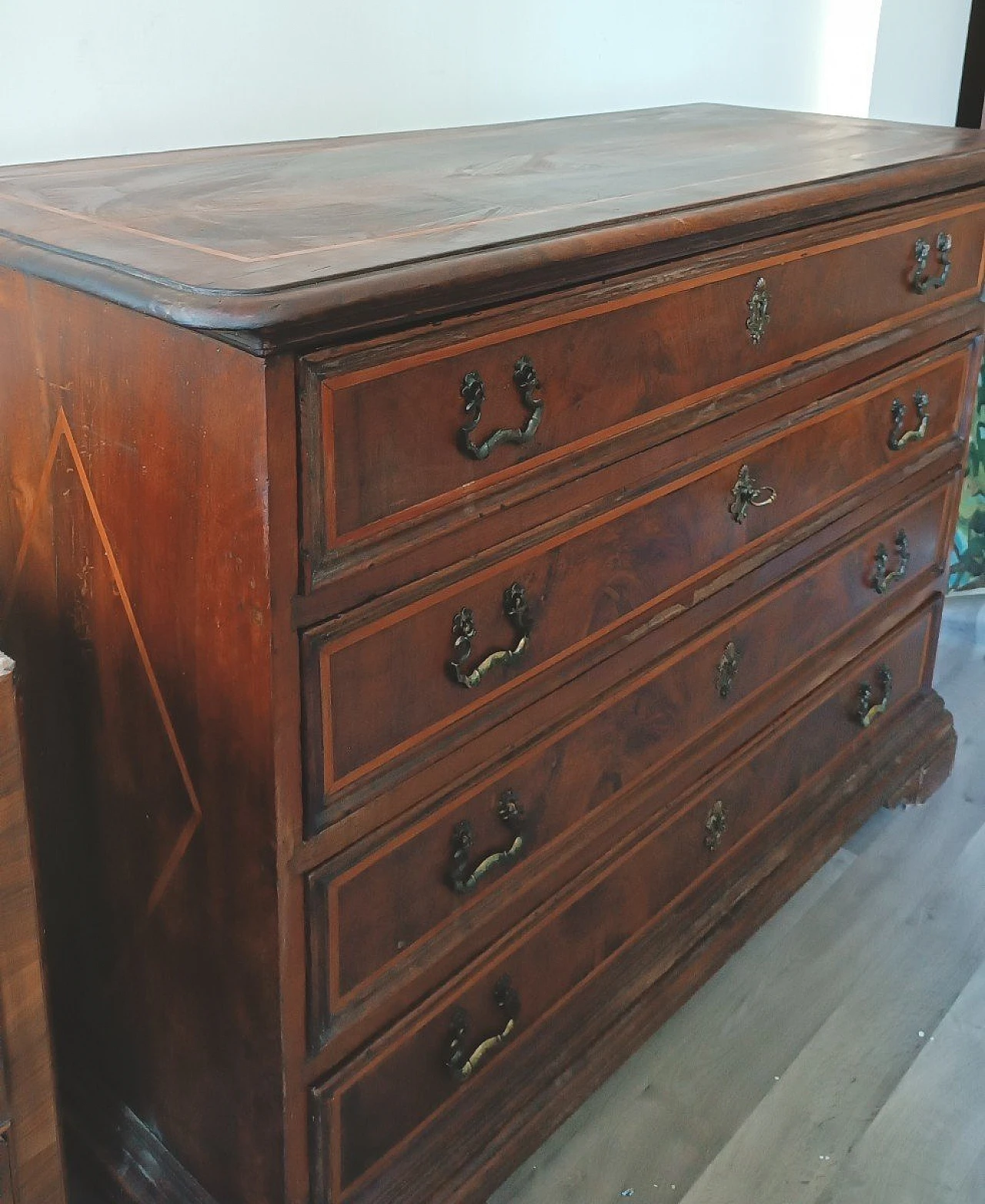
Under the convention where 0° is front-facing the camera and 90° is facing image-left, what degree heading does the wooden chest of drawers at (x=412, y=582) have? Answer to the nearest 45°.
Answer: approximately 315°
